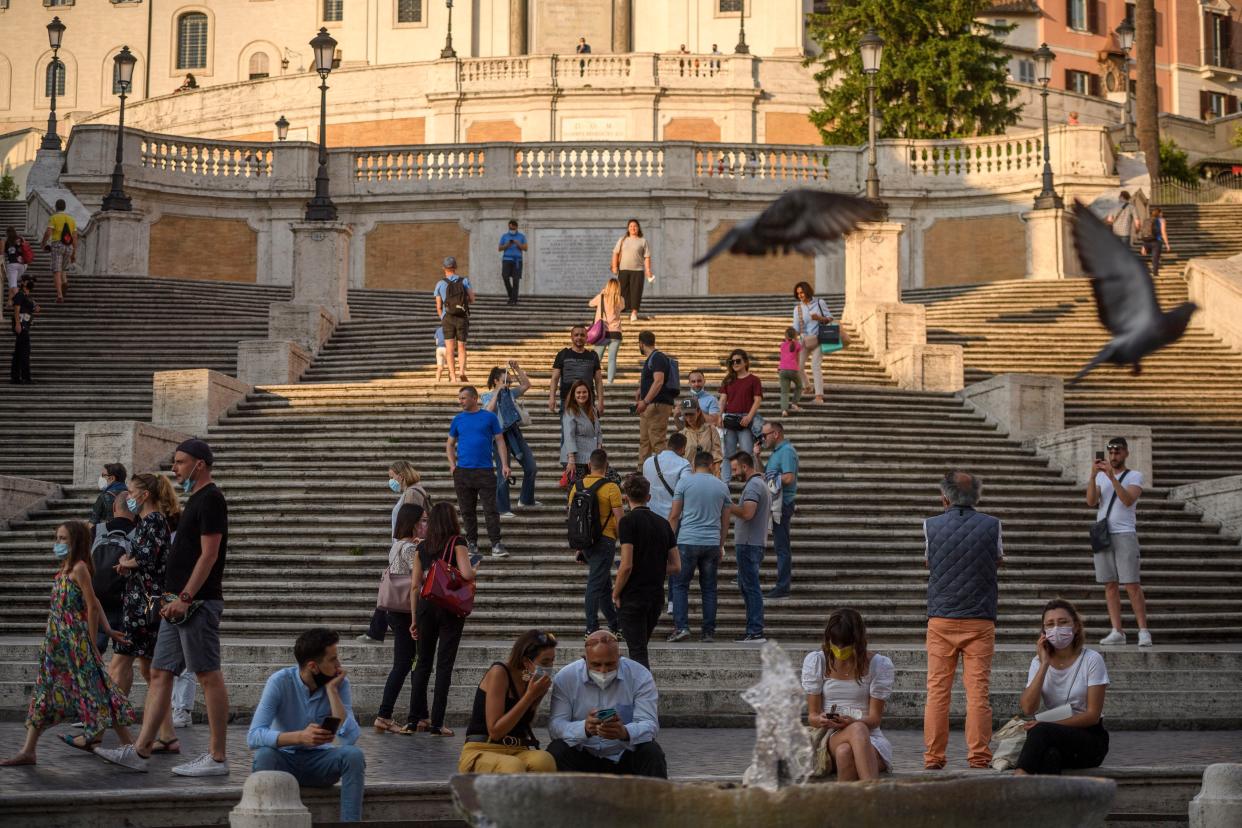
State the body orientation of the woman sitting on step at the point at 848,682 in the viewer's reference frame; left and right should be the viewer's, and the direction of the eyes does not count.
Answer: facing the viewer

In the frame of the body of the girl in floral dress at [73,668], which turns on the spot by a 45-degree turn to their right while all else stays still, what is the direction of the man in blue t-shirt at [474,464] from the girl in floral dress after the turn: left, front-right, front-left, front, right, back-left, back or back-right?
right

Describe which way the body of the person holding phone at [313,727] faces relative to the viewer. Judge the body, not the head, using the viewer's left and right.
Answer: facing the viewer and to the right of the viewer

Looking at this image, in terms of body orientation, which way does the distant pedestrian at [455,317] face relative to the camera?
away from the camera

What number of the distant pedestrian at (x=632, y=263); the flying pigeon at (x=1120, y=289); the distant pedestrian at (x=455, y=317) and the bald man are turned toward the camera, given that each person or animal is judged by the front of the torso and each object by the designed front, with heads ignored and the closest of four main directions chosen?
2

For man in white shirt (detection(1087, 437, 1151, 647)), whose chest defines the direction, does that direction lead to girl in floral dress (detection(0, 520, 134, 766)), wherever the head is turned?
yes

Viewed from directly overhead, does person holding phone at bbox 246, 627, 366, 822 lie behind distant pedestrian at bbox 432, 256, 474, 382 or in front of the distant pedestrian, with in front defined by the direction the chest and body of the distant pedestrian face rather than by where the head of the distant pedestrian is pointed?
behind

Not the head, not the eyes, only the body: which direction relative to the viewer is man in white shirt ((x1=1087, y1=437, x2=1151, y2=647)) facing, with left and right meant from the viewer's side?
facing the viewer and to the left of the viewer

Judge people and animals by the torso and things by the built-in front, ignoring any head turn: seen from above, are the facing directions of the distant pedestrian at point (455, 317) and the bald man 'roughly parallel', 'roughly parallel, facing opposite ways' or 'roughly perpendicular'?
roughly parallel, facing opposite ways

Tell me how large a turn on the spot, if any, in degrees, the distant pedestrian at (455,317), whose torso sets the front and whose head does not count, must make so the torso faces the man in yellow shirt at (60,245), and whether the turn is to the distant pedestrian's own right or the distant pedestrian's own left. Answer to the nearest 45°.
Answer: approximately 45° to the distant pedestrian's own left

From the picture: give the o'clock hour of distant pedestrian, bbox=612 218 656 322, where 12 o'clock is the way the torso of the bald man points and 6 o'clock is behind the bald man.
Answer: The distant pedestrian is roughly at 6 o'clock from the bald man.

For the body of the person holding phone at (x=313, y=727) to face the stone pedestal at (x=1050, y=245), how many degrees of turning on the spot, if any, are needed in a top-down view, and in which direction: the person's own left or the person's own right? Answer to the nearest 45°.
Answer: approximately 90° to the person's own left

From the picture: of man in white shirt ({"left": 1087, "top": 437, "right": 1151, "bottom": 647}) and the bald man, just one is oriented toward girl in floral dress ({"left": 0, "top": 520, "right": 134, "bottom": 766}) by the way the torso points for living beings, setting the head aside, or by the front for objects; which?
the man in white shirt

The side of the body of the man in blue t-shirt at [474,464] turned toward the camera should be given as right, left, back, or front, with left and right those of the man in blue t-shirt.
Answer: front
